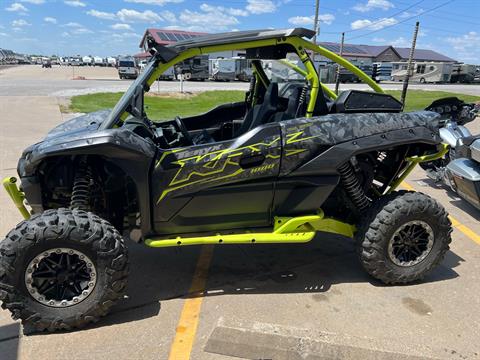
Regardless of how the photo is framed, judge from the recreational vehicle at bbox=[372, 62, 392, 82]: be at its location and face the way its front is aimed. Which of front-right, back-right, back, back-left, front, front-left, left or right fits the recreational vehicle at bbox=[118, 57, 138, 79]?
front-right

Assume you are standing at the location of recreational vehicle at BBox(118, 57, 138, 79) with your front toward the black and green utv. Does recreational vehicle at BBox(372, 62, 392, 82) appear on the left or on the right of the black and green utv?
left

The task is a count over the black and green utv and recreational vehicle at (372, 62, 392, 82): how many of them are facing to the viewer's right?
0

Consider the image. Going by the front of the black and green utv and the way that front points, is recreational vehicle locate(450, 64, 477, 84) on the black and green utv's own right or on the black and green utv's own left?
on the black and green utv's own right

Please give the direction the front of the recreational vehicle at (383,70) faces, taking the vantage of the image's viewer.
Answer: facing the viewer and to the left of the viewer

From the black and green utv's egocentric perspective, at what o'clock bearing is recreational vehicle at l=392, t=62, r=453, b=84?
The recreational vehicle is roughly at 4 o'clock from the black and green utv.

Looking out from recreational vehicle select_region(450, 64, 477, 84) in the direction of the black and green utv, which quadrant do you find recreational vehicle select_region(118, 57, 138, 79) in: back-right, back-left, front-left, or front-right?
front-right

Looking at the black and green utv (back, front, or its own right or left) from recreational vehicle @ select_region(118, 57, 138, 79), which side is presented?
right

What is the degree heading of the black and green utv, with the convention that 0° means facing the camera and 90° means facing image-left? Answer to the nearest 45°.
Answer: approximately 90°
